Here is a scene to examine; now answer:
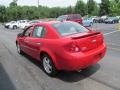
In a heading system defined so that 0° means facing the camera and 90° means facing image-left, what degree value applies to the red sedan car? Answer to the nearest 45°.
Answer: approximately 135°
